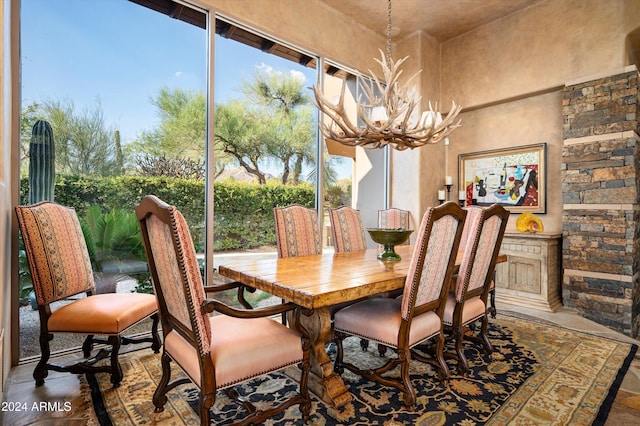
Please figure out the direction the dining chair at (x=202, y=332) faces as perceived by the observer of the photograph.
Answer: facing away from the viewer and to the right of the viewer

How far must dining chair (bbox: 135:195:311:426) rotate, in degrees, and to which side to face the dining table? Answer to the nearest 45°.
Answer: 0° — it already faces it

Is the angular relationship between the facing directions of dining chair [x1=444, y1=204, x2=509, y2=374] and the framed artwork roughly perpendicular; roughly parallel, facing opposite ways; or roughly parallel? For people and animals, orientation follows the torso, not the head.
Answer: roughly perpendicular

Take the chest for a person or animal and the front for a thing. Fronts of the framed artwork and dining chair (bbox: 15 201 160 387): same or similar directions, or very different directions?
very different directions

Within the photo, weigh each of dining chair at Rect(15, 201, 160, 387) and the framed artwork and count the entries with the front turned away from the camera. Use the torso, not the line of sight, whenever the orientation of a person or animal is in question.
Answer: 0

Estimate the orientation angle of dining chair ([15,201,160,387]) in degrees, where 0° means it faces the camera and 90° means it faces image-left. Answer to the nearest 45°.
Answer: approximately 315°

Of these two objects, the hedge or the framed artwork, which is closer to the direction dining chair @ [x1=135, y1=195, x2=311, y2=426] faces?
the framed artwork

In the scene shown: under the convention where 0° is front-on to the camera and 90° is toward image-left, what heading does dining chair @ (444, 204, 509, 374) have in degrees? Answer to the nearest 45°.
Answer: approximately 135°

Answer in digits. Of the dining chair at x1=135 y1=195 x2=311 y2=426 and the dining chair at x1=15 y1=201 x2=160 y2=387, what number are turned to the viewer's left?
0

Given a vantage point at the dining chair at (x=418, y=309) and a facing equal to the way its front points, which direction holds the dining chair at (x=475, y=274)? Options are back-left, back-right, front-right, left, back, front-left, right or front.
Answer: right

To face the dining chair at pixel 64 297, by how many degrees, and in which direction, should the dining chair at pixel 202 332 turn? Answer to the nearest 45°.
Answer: approximately 90° to its left

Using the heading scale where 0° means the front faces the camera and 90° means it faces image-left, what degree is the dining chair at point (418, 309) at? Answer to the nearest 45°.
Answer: approximately 135°

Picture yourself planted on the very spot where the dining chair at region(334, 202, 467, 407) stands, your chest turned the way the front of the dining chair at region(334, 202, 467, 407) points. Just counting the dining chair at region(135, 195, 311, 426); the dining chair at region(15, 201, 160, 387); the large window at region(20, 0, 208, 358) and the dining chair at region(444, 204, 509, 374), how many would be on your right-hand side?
1

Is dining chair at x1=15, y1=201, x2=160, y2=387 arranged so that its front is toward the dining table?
yes

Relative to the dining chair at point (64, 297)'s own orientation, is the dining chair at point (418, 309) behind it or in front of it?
in front
